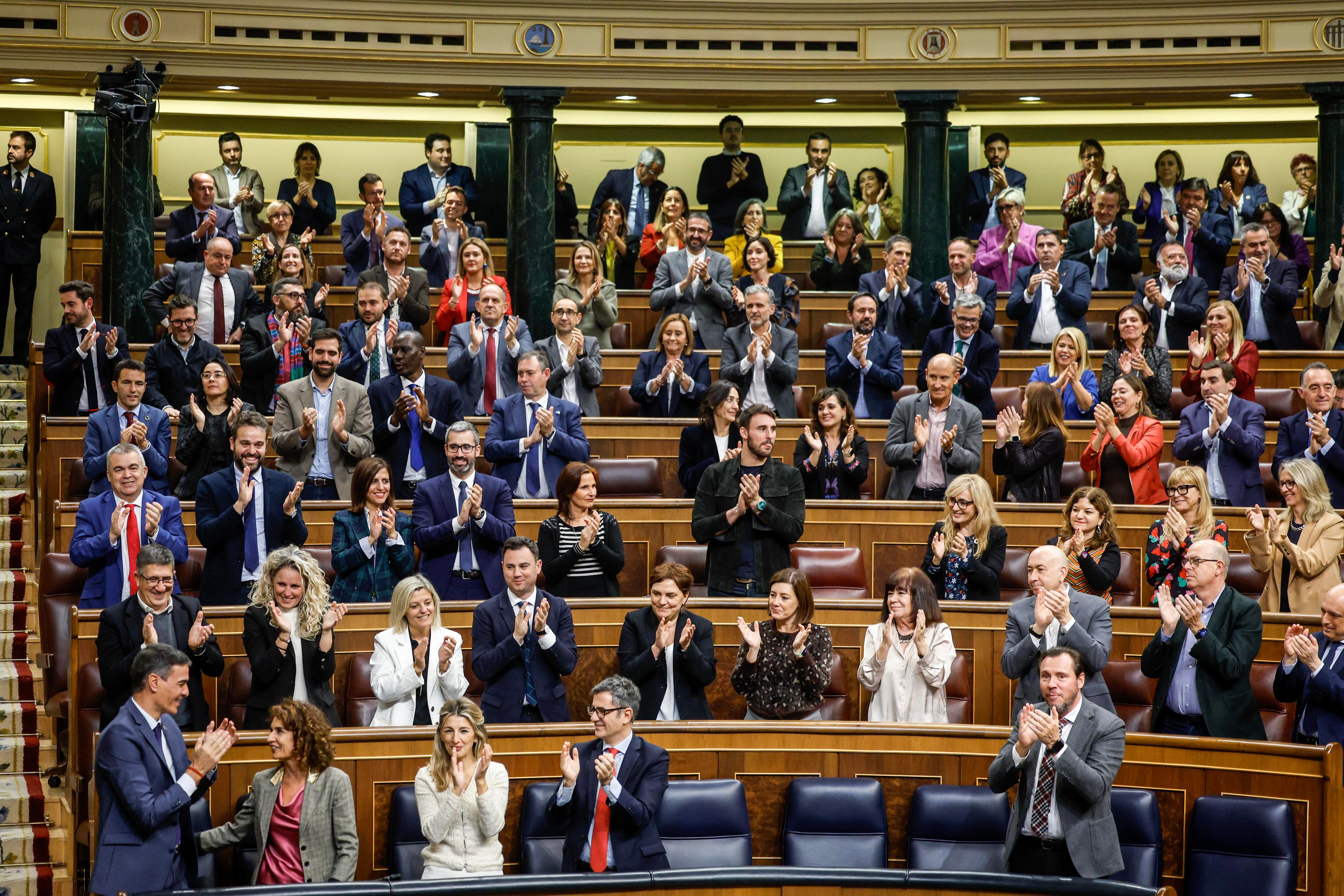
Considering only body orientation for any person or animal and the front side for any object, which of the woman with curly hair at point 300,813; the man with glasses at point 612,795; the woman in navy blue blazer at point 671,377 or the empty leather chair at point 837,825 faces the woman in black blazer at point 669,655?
the woman in navy blue blazer at point 671,377

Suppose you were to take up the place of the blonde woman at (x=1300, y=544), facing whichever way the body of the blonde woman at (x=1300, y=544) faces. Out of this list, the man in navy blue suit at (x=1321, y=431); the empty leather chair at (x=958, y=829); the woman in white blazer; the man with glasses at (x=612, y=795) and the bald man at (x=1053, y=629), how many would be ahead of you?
4

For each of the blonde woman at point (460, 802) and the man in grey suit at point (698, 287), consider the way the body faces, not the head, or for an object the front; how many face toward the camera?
2

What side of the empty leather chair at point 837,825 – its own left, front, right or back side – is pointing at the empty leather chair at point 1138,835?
left

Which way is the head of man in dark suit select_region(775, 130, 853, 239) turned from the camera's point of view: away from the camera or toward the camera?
toward the camera

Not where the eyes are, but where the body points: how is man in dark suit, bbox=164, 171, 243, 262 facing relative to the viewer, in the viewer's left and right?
facing the viewer

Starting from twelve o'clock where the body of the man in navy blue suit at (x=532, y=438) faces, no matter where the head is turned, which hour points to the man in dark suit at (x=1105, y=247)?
The man in dark suit is roughly at 8 o'clock from the man in navy blue suit.

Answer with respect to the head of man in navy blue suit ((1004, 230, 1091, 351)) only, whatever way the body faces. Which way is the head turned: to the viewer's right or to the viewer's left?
to the viewer's left

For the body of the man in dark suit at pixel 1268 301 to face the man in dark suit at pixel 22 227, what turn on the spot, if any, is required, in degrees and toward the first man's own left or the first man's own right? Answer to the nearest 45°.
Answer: approximately 45° to the first man's own right

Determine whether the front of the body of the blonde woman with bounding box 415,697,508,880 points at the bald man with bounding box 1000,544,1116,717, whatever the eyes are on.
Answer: no

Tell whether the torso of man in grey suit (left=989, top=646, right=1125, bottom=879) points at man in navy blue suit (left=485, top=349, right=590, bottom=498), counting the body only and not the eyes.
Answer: no

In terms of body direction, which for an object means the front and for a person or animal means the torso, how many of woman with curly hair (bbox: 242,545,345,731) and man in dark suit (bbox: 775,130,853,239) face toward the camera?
2

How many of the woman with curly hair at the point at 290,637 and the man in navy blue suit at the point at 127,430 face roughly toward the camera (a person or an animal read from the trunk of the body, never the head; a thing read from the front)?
2

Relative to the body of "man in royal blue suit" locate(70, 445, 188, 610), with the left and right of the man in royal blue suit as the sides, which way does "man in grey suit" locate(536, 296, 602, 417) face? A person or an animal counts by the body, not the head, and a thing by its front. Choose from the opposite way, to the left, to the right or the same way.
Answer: the same way

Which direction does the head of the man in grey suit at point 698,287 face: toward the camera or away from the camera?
toward the camera

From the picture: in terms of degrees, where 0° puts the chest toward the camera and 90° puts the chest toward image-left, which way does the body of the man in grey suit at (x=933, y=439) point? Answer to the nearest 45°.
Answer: approximately 0°

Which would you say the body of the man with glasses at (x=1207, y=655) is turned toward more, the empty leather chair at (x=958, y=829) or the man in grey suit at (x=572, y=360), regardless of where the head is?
the empty leather chair

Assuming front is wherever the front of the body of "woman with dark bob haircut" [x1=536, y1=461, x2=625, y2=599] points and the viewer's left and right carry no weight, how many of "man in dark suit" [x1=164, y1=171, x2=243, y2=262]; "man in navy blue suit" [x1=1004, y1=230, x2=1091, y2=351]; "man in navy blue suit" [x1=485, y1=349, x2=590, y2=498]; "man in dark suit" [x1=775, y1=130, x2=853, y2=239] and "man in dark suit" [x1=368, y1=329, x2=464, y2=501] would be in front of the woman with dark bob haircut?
0

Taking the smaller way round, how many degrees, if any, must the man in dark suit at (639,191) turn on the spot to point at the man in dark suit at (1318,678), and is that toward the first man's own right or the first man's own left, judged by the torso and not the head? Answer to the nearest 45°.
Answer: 0° — they already face them

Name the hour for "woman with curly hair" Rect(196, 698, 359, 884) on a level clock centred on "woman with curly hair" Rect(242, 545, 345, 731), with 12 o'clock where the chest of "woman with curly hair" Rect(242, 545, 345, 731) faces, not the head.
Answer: "woman with curly hair" Rect(196, 698, 359, 884) is roughly at 12 o'clock from "woman with curly hair" Rect(242, 545, 345, 731).

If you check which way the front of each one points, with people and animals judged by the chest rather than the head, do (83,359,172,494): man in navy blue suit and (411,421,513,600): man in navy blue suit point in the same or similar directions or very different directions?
same or similar directions

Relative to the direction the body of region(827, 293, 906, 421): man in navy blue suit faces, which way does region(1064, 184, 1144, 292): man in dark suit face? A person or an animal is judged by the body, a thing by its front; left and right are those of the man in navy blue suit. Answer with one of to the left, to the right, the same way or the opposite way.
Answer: the same way

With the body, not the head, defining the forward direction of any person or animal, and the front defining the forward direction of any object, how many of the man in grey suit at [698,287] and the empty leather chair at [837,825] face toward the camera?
2
